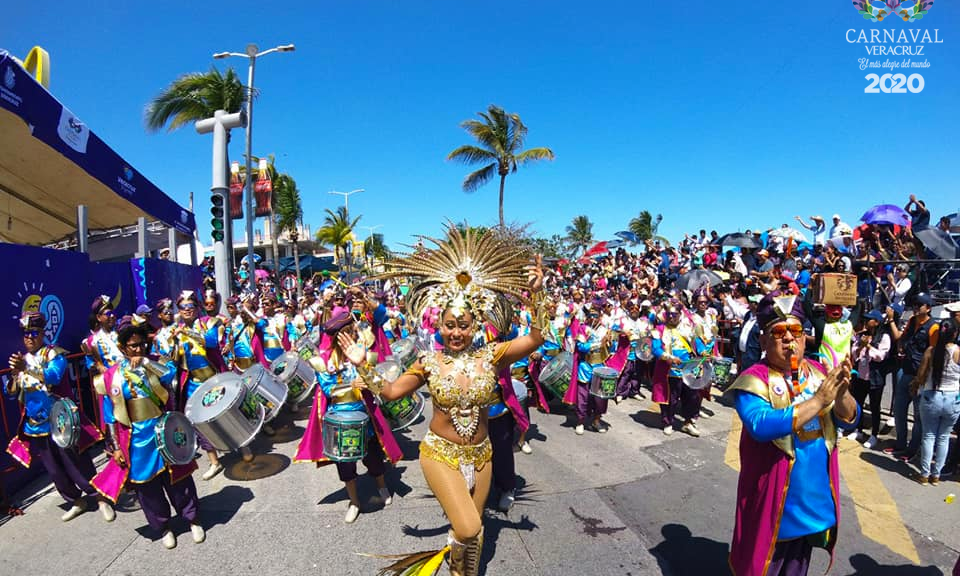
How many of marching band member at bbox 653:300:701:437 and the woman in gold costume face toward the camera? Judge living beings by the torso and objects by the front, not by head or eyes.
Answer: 2

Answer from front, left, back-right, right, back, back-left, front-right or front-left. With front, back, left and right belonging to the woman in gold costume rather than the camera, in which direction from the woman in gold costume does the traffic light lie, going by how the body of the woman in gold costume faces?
back-right

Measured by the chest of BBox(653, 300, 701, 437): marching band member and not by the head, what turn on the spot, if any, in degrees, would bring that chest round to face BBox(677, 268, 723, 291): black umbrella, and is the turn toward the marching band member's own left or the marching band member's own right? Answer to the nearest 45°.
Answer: approximately 180°

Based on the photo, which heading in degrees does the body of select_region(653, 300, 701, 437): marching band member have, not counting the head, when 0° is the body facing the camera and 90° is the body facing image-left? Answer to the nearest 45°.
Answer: approximately 0°

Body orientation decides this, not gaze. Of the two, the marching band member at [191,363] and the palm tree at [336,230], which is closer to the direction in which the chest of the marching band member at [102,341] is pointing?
the marching band member

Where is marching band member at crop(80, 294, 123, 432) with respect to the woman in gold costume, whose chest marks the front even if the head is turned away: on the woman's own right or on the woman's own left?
on the woman's own right

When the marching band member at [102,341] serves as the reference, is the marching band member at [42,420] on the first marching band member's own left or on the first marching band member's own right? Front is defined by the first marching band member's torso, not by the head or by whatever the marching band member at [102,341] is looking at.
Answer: on the first marching band member's own right
